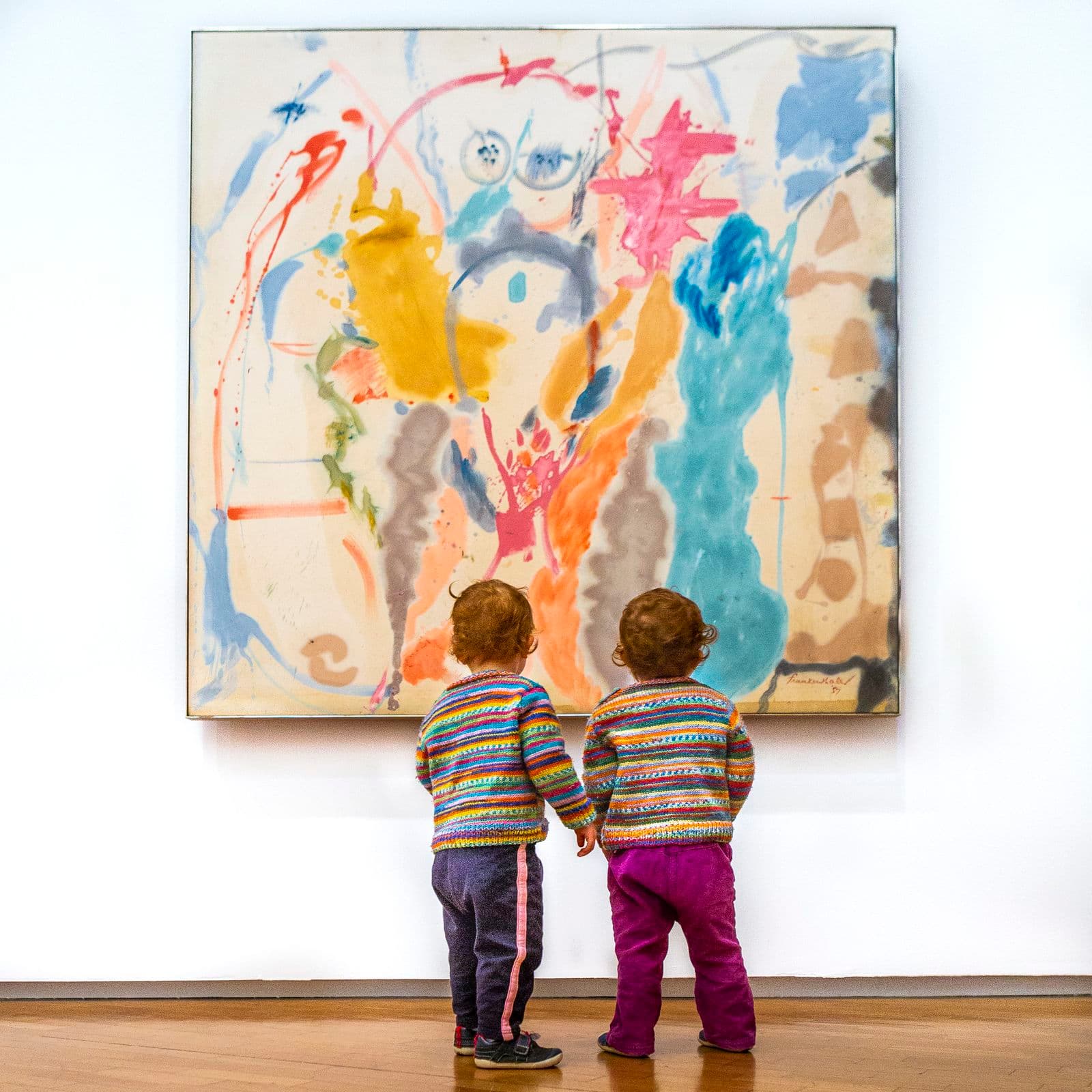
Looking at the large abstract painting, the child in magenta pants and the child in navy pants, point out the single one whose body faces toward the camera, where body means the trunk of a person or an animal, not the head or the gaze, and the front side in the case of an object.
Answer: the large abstract painting

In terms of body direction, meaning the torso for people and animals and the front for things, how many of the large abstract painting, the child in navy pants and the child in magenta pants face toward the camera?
1

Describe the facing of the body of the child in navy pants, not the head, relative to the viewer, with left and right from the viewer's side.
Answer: facing away from the viewer and to the right of the viewer

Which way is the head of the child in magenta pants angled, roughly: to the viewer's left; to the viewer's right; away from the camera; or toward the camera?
away from the camera

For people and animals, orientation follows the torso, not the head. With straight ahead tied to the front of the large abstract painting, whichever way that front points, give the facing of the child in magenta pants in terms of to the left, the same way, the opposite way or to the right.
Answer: the opposite way

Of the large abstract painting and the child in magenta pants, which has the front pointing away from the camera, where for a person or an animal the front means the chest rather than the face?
the child in magenta pants

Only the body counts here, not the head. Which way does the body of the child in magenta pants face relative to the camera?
away from the camera

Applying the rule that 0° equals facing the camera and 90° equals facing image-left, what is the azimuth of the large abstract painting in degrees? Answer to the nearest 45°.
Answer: approximately 0°
